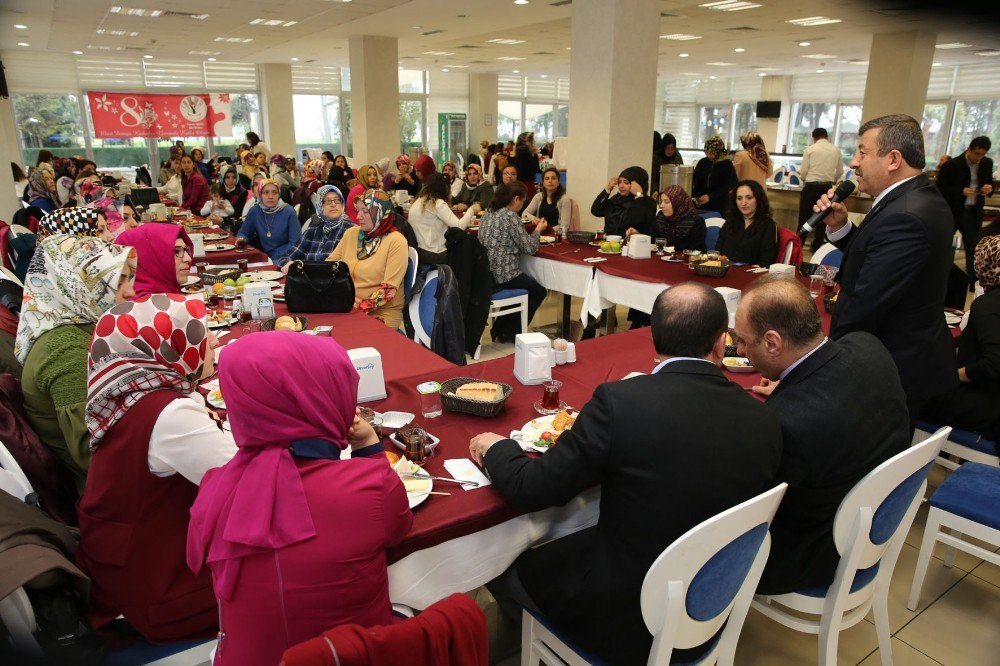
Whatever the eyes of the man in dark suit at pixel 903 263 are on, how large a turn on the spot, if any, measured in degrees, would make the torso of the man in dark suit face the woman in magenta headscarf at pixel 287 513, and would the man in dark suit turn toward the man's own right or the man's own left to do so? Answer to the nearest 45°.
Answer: approximately 45° to the man's own left

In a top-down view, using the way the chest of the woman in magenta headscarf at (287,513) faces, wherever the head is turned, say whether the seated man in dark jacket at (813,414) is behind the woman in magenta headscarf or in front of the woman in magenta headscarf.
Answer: in front

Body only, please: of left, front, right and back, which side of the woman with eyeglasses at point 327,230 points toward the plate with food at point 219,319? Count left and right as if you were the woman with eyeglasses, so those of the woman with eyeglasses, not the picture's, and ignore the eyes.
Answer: front

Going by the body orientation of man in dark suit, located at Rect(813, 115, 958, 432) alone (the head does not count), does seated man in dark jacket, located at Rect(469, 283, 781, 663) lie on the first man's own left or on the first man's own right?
on the first man's own left

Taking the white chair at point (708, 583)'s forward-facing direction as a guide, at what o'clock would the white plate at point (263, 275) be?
The white plate is roughly at 12 o'clock from the white chair.

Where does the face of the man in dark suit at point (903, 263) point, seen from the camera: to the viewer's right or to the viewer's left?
to the viewer's left

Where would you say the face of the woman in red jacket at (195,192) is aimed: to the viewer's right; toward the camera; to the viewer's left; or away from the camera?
toward the camera

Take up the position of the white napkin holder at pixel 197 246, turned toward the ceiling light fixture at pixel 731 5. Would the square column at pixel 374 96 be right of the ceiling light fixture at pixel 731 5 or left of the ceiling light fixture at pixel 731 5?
left

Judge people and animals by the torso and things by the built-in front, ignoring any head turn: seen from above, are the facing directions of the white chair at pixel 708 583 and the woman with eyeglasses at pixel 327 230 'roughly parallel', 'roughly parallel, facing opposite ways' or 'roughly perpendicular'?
roughly parallel, facing opposite ways

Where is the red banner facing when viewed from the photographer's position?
facing the viewer

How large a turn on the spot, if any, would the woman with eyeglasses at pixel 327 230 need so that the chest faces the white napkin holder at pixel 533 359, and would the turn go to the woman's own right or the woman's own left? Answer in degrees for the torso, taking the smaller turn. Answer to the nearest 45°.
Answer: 0° — they already face it

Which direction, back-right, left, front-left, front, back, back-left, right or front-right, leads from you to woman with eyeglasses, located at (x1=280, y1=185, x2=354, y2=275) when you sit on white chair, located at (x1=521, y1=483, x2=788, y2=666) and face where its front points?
front

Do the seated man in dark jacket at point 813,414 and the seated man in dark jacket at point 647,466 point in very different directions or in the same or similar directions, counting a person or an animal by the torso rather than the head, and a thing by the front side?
same or similar directions

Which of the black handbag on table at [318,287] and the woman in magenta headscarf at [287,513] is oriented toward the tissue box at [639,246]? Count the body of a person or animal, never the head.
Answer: the woman in magenta headscarf

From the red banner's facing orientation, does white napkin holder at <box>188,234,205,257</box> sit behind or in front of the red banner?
in front

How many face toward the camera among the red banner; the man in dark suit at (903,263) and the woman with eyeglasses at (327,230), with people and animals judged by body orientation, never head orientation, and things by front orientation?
2

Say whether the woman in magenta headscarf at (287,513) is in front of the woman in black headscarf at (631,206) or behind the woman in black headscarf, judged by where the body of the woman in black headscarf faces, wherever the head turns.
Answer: in front
